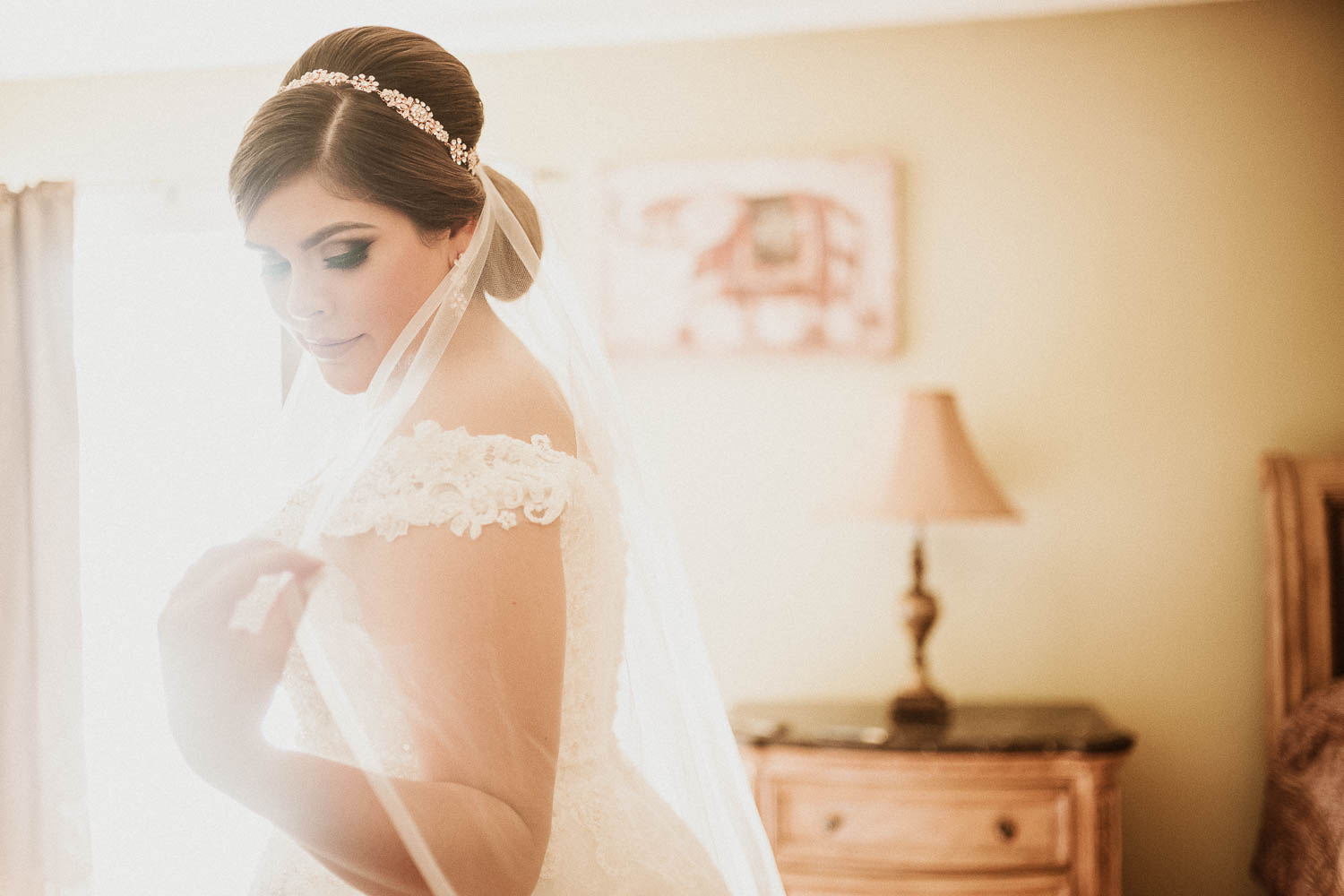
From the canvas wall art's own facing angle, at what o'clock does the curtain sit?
The curtain is roughly at 3 o'clock from the canvas wall art.

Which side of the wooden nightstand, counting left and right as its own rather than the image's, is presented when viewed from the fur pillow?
left

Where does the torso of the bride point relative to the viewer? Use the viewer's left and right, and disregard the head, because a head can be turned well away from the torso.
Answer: facing to the left of the viewer

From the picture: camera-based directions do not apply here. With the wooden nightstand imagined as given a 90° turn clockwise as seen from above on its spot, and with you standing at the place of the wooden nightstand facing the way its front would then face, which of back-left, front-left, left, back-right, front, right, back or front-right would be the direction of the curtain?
front

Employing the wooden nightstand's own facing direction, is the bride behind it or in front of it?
in front

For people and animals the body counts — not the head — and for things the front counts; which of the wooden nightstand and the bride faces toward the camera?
the wooden nightstand

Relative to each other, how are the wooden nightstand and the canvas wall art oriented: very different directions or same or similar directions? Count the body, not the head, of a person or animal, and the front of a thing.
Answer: same or similar directions

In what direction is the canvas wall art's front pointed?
toward the camera

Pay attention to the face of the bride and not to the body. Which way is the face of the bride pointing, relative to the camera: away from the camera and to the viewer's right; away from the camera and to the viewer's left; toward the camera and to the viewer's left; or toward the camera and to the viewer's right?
toward the camera and to the viewer's left

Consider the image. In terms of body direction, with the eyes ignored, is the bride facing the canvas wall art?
no

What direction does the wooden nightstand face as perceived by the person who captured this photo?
facing the viewer

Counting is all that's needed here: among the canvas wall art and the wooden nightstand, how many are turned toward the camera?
2

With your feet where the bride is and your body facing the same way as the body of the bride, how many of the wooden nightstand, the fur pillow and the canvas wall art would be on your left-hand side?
0

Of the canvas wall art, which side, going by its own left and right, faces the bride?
front
